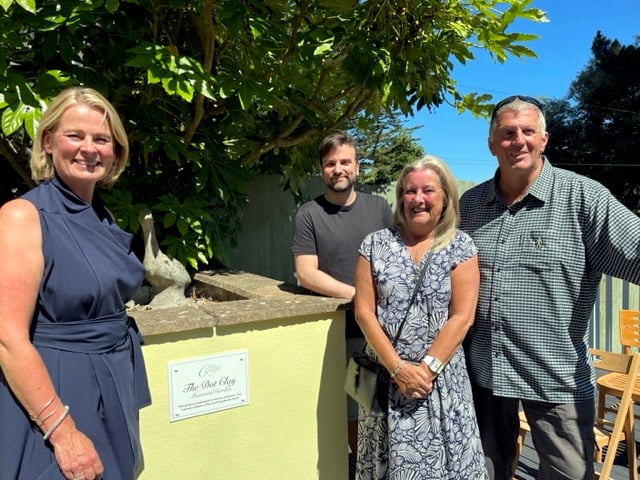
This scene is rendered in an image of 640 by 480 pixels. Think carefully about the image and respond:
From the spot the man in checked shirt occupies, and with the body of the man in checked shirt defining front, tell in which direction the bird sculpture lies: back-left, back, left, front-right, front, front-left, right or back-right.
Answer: front-right

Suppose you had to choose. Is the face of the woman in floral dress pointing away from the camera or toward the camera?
toward the camera

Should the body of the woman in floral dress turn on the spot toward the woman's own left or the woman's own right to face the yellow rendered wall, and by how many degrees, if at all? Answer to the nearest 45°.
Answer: approximately 90° to the woman's own right

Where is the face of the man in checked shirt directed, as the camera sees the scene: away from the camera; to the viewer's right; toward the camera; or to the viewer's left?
toward the camera

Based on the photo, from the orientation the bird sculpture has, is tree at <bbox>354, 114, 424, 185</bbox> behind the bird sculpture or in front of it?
behind

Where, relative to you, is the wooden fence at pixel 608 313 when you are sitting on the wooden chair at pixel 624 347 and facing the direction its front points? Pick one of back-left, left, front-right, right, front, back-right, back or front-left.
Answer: back-right

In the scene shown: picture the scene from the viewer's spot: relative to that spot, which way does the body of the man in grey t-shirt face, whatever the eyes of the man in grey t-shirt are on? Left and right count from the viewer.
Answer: facing the viewer

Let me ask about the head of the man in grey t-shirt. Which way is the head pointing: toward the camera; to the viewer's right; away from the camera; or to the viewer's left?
toward the camera

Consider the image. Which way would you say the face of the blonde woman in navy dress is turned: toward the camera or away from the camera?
toward the camera

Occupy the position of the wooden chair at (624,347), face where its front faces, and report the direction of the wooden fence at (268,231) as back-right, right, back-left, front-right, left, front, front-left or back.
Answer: front-right

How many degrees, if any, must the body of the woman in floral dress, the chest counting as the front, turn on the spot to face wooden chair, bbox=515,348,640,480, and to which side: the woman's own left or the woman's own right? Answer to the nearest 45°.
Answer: approximately 135° to the woman's own left

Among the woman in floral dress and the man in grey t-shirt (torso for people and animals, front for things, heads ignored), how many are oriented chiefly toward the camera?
2

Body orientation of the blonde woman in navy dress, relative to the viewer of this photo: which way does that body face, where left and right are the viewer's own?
facing the viewer and to the right of the viewer

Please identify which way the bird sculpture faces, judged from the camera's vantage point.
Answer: facing the viewer and to the left of the viewer
